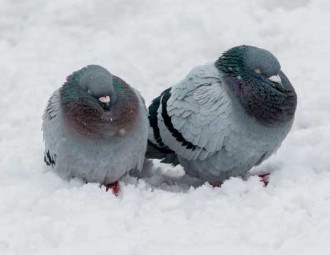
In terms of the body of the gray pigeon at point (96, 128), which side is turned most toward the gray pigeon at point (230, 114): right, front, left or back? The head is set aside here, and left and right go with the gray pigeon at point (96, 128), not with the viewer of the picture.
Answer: left

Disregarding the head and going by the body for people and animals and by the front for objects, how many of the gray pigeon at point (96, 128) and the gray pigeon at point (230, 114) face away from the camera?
0

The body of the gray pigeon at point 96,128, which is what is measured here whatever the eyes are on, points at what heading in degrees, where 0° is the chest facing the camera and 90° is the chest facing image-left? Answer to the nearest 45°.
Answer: approximately 0°

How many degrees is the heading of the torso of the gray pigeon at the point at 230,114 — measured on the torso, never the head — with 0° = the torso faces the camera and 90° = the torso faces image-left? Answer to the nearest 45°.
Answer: approximately 315°

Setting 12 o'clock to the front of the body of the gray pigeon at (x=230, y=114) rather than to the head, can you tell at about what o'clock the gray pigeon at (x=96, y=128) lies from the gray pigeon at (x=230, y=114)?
the gray pigeon at (x=96, y=128) is roughly at 4 o'clock from the gray pigeon at (x=230, y=114).
